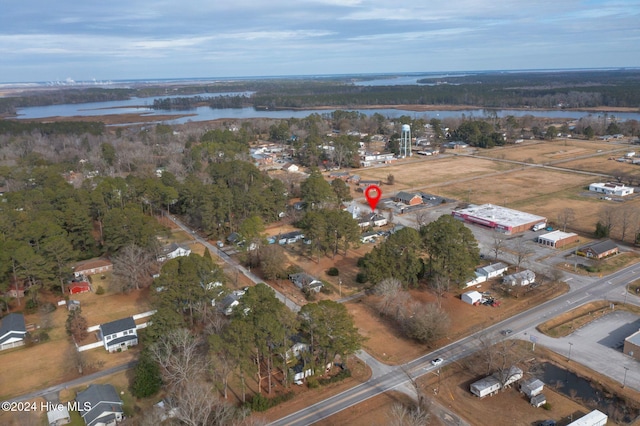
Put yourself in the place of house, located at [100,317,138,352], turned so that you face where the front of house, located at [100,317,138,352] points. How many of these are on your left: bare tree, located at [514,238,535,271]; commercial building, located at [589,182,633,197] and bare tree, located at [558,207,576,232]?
3

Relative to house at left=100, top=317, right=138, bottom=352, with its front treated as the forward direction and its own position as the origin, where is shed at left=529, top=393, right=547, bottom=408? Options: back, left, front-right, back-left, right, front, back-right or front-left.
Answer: front-left

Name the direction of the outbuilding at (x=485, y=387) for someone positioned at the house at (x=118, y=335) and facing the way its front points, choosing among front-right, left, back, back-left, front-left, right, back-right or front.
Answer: front-left

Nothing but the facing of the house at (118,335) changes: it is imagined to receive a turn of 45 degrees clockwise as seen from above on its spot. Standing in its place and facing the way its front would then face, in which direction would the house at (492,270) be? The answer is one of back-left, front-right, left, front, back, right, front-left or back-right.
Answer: back-left

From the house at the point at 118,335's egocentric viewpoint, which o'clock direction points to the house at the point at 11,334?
the house at the point at 11,334 is roughly at 4 o'clock from the house at the point at 118,335.

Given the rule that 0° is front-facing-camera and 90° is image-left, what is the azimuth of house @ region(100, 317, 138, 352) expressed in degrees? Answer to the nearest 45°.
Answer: approximately 0°

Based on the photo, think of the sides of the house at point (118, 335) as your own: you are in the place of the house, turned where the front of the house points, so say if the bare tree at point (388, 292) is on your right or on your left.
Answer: on your left

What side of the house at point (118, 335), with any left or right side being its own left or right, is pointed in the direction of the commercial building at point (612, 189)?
left

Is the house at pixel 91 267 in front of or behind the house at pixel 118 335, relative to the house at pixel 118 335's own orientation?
behind

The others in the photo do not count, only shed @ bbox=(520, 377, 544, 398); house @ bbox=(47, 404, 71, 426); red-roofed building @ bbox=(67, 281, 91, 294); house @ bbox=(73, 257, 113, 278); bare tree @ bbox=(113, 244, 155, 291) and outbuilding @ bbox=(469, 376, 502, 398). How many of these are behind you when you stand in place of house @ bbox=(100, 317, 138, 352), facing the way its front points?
3

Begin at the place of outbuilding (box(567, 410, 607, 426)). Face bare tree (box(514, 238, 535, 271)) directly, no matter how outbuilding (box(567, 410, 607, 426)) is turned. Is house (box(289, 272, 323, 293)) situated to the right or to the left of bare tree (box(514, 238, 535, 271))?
left

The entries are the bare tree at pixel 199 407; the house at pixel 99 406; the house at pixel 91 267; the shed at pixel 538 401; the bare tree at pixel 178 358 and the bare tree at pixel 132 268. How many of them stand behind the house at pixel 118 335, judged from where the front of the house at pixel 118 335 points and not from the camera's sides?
2

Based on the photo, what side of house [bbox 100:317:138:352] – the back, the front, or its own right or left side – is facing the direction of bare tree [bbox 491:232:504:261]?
left
